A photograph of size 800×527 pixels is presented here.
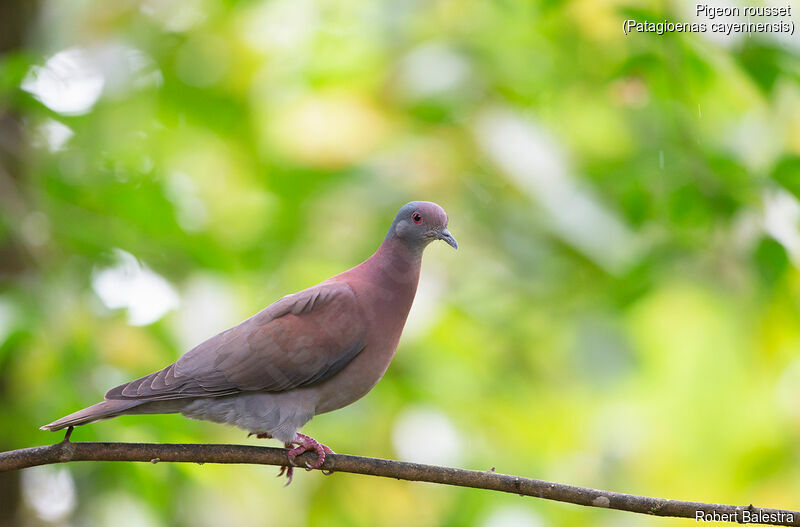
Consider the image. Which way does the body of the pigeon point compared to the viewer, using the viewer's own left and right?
facing to the right of the viewer
